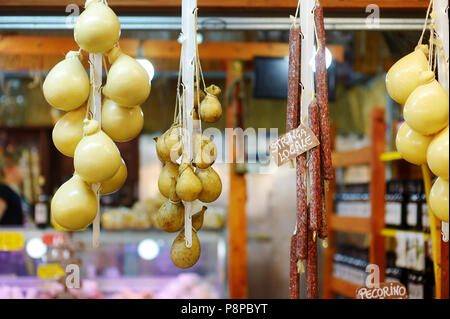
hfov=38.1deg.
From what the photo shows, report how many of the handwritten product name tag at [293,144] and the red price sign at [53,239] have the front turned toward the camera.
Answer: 2

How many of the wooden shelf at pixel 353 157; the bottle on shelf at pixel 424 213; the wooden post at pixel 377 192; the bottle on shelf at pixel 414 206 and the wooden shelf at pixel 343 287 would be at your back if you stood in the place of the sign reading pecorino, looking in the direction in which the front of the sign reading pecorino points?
5

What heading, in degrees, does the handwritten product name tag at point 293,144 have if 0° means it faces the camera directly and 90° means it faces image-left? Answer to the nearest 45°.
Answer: approximately 0°

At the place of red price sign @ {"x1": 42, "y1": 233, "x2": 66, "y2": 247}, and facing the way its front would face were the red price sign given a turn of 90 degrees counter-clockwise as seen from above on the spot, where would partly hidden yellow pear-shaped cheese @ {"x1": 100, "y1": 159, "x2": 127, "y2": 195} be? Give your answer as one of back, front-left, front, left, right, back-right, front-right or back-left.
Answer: right

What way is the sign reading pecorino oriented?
toward the camera

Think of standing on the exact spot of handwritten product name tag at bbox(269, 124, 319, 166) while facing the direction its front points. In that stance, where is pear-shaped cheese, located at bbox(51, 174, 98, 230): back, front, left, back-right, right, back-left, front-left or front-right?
right

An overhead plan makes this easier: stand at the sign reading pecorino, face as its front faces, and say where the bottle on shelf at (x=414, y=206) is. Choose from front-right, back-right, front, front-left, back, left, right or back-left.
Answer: back

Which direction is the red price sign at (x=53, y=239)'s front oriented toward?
toward the camera

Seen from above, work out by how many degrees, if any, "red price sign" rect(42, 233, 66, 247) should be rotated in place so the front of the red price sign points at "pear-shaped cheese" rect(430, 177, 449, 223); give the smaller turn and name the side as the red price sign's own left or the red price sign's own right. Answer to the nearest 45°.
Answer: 0° — it already faces it

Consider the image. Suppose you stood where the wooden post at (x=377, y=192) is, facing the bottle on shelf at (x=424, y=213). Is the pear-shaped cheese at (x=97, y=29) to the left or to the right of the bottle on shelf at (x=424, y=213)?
right

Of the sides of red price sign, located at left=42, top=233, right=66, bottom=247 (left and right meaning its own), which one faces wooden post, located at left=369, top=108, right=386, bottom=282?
left
